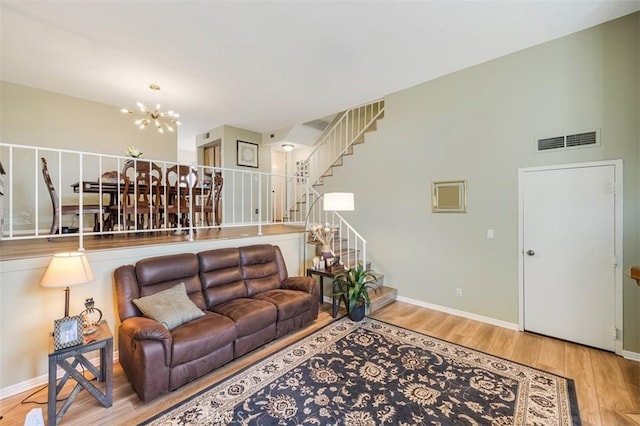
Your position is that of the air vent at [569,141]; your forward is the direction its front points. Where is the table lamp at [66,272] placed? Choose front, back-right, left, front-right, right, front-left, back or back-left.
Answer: front

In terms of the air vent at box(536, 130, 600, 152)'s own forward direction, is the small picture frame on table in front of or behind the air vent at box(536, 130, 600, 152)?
in front

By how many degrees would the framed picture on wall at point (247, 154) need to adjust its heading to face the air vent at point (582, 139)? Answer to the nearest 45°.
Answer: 0° — it already faces it

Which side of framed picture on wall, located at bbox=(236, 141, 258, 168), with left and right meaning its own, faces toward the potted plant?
front

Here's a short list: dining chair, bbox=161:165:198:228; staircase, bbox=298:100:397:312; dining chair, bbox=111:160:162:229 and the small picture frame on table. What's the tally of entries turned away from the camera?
2

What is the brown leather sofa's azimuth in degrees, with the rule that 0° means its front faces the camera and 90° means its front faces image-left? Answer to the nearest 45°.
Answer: approximately 315°

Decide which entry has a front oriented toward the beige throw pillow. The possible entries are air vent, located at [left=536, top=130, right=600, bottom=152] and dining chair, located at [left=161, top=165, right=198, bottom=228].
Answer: the air vent

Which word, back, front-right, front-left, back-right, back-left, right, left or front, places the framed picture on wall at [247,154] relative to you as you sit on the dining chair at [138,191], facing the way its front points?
front-right

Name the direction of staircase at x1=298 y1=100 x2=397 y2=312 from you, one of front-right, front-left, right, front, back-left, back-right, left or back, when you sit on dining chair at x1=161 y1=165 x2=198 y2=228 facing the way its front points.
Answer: right

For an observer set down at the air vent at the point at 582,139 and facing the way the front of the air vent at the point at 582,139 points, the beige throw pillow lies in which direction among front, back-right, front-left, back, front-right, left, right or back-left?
front

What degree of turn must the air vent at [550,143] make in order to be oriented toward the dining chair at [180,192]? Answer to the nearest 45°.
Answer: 0° — it already faces it

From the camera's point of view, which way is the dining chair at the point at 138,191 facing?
away from the camera

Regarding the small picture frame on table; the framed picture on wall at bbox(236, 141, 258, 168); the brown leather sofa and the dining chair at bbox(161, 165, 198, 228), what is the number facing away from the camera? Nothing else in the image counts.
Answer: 1

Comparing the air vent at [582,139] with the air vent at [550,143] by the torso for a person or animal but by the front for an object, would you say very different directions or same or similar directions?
same or similar directions

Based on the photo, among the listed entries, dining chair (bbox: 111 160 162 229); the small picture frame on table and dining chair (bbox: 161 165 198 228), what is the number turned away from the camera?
2

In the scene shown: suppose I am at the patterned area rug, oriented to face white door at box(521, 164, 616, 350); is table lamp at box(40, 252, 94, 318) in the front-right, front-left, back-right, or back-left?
back-left

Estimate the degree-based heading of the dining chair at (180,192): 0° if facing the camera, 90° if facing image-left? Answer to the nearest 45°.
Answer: approximately 180°

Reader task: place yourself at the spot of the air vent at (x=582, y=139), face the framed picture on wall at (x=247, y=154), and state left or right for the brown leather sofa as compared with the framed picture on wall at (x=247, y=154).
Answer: left

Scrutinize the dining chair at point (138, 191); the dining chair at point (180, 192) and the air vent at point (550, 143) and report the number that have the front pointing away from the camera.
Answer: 2

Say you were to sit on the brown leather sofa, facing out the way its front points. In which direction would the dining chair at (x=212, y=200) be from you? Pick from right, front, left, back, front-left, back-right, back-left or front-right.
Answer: back-left

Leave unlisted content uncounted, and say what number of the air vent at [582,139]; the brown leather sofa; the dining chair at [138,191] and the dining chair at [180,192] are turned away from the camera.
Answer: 2

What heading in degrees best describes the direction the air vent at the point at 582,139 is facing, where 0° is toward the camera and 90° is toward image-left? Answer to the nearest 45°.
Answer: approximately 45°
